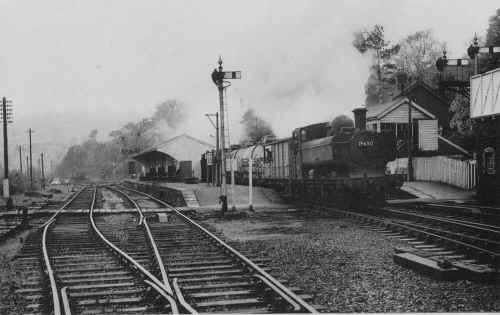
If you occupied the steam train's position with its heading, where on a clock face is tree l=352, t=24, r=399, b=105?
The tree is roughly at 8 o'clock from the steam train.

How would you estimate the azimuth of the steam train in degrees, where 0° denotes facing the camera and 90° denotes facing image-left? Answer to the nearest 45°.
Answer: approximately 315°

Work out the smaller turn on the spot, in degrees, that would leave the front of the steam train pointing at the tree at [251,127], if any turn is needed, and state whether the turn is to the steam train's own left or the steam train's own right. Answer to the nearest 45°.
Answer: approximately 135° to the steam train's own left

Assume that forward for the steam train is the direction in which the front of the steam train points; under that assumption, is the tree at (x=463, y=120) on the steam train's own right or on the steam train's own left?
on the steam train's own left

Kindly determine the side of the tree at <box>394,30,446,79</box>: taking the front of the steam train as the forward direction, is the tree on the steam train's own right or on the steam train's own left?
on the steam train's own left

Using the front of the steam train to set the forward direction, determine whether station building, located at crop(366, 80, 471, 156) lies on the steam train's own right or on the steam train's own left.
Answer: on the steam train's own left

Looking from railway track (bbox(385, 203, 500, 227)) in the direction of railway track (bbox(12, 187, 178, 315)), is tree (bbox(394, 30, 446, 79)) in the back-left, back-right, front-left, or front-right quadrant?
back-right

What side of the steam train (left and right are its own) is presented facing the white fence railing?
left

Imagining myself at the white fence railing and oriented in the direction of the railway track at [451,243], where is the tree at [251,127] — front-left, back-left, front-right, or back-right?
back-right

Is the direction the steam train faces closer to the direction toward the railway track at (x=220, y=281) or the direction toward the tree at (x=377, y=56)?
the railway track
